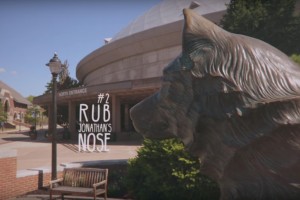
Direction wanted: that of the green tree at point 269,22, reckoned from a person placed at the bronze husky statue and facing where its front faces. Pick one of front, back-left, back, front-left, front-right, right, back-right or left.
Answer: right

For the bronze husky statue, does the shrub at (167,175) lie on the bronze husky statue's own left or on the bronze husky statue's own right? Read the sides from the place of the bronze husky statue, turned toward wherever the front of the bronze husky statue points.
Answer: on the bronze husky statue's own right

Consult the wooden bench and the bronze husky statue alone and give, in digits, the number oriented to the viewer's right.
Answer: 0

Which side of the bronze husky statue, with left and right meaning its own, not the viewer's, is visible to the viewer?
left

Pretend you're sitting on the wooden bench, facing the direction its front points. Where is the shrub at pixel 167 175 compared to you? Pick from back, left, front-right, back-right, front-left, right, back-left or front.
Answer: left

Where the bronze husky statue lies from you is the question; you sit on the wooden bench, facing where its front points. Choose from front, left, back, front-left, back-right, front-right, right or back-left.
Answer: front-left

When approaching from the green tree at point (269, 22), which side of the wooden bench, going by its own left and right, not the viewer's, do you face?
back

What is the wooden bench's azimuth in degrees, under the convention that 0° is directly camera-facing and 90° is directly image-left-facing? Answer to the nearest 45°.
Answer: approximately 45°

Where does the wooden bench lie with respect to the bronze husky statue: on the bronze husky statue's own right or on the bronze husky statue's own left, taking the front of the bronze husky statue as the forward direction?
on the bronze husky statue's own right

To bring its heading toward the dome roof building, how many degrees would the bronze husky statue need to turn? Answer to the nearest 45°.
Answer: approximately 90° to its right

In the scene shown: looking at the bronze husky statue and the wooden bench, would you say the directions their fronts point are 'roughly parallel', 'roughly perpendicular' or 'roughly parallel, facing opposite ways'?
roughly perpendicular
